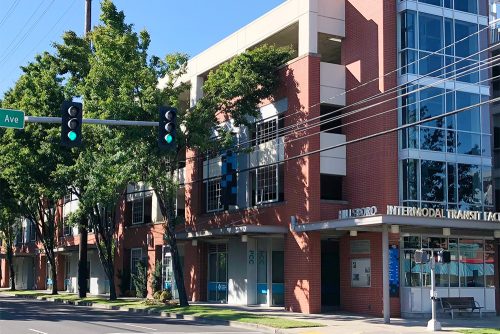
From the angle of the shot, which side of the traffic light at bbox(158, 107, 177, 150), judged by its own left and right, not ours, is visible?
front

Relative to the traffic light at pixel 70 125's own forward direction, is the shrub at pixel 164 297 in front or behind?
behind

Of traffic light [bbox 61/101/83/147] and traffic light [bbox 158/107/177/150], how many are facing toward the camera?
2

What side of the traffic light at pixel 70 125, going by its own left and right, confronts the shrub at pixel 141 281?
back

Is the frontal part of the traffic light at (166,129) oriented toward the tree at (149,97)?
no

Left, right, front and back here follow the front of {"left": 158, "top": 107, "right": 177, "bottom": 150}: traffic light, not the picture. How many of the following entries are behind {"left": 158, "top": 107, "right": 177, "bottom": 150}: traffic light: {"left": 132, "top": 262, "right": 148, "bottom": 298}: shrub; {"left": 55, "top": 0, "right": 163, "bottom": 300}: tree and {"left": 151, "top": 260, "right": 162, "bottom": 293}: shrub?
3

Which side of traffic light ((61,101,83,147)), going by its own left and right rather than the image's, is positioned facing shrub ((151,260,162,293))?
back

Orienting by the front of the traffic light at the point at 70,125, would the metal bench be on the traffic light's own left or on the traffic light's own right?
on the traffic light's own left

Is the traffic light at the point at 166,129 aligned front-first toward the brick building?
no

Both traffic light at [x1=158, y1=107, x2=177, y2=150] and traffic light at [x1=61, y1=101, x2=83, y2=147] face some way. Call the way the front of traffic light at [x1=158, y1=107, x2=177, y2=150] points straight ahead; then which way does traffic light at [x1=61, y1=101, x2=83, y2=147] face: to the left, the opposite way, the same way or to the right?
the same way

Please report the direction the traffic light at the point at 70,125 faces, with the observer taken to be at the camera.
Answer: facing the viewer

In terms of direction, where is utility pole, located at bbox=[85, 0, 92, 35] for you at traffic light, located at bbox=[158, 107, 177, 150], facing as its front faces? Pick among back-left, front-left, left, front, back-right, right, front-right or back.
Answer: back

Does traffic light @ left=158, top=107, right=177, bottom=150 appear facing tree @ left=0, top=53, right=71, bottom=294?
no

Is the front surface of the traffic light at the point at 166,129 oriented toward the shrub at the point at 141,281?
no

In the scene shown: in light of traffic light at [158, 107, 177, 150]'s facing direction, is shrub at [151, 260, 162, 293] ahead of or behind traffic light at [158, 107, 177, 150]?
behind
